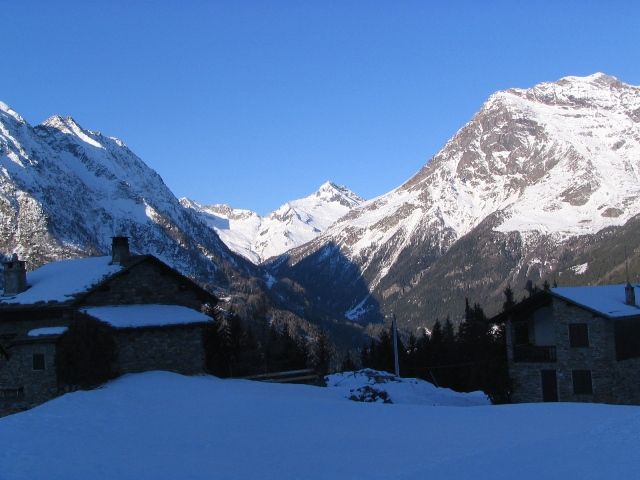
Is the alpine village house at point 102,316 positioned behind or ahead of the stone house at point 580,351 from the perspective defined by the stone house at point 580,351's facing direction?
ahead

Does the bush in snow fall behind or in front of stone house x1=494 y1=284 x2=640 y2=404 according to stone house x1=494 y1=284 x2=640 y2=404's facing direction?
in front

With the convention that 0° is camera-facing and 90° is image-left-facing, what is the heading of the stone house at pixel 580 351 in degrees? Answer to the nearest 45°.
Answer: approximately 45°
